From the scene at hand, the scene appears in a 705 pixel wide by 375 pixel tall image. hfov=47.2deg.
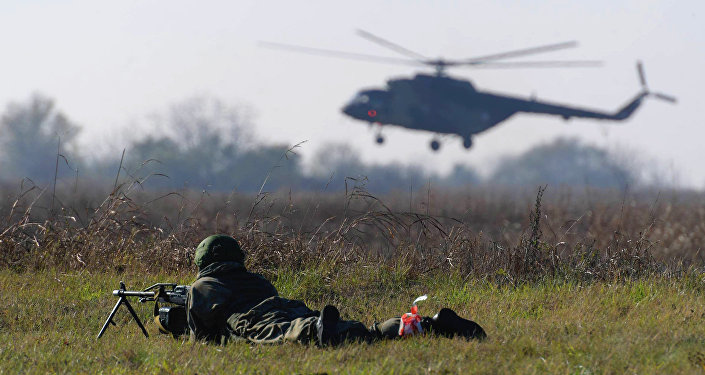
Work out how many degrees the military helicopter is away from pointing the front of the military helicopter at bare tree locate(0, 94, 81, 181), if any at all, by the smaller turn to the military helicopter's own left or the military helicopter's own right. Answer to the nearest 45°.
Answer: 0° — it already faces it

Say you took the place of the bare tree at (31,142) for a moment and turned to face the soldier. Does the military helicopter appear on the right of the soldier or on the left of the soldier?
left

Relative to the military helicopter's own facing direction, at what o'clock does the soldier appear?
The soldier is roughly at 9 o'clock from the military helicopter.

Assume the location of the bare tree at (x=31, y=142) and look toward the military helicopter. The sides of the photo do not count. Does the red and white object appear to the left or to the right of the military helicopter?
right

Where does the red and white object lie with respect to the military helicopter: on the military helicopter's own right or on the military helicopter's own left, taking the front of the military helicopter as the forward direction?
on the military helicopter's own left

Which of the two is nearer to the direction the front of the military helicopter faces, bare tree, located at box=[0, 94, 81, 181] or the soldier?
the bare tree

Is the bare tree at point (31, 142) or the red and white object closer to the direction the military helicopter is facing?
the bare tree

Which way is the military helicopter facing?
to the viewer's left
